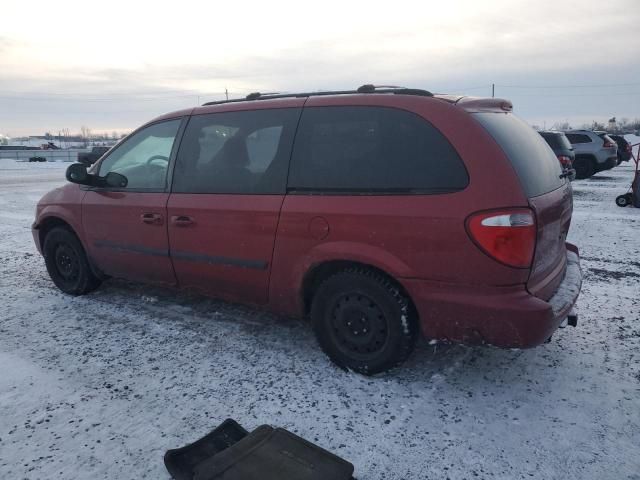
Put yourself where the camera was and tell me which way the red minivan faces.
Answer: facing away from the viewer and to the left of the viewer

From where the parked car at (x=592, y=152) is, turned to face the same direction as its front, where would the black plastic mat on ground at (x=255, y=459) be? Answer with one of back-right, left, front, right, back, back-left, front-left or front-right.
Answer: back-left

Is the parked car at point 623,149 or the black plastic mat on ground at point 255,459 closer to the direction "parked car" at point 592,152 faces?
the parked car

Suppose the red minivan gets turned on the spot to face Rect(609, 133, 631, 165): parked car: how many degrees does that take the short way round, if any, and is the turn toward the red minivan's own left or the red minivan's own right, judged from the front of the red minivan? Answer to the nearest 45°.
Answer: approximately 90° to the red minivan's own right

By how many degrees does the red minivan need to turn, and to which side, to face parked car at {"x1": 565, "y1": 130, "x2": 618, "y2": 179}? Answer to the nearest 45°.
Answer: approximately 90° to its right

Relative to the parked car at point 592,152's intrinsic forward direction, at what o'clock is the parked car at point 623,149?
the parked car at point 623,149 is roughly at 2 o'clock from the parked car at point 592,152.

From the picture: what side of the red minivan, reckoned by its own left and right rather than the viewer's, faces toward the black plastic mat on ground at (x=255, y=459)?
left

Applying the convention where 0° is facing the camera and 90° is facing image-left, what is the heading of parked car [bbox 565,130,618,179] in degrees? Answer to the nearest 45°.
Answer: approximately 135°
